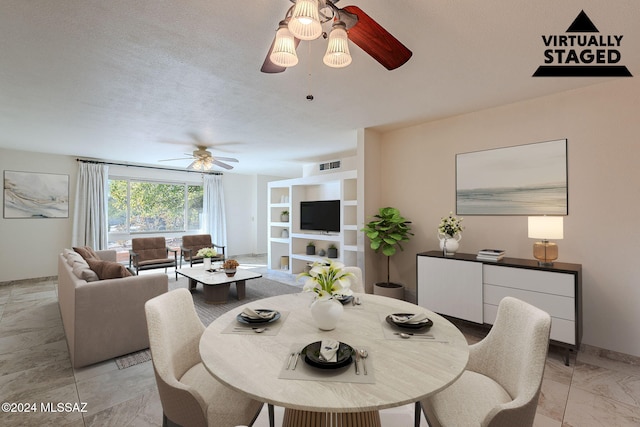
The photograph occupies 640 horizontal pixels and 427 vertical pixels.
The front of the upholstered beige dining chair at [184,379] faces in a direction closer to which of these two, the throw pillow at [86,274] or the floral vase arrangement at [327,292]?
the floral vase arrangement

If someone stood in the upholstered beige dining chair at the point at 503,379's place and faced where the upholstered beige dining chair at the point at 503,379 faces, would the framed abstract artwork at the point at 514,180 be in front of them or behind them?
behind

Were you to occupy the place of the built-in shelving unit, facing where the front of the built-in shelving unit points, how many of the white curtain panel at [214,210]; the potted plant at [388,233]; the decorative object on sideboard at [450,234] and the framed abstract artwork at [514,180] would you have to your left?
3

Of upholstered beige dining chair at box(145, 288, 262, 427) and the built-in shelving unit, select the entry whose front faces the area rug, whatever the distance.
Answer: the built-in shelving unit

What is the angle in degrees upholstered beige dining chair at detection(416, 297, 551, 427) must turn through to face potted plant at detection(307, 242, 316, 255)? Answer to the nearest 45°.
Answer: approximately 90° to its right

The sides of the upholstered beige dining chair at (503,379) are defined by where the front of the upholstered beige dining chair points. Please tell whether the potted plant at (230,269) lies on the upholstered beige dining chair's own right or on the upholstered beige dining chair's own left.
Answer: on the upholstered beige dining chair's own right

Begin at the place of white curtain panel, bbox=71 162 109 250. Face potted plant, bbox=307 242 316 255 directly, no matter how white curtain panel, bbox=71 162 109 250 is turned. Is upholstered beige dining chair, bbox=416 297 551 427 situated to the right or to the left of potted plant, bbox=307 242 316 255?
right

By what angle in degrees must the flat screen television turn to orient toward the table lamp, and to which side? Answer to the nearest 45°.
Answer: approximately 90° to its left

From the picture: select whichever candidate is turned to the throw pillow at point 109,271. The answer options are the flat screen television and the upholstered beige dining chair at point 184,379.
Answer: the flat screen television

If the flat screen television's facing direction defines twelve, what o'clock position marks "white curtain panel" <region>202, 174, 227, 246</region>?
The white curtain panel is roughly at 3 o'clock from the flat screen television.
